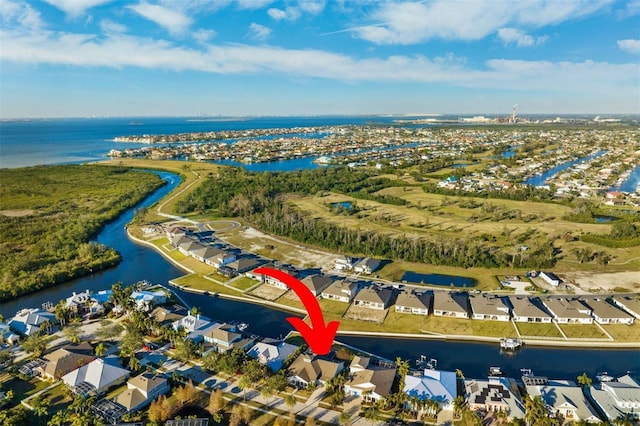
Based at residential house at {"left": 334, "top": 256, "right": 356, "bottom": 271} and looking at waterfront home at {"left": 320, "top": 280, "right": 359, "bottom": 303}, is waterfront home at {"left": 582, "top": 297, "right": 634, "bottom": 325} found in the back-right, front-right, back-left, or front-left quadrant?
front-left

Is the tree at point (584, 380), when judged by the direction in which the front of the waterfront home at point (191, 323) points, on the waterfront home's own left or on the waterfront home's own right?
on the waterfront home's own left

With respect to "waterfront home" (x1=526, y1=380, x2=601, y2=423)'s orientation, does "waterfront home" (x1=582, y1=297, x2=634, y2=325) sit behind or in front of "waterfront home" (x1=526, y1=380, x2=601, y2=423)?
behind

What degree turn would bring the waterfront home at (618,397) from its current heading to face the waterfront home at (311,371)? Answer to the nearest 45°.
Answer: approximately 45° to its right

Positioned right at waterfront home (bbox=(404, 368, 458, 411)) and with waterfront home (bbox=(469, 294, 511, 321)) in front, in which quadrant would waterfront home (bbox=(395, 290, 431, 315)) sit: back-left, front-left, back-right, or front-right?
front-left

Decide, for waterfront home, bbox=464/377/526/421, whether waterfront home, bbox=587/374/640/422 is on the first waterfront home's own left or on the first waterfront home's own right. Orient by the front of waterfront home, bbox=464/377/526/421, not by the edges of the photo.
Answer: on the first waterfront home's own left

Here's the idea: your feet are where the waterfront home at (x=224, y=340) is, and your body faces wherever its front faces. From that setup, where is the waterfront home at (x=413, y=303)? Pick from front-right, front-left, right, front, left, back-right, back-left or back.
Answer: back-left

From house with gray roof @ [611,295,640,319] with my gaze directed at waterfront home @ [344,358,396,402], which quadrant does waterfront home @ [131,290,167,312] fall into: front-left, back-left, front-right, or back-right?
front-right

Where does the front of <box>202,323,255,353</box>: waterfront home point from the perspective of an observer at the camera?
facing the viewer and to the left of the viewer

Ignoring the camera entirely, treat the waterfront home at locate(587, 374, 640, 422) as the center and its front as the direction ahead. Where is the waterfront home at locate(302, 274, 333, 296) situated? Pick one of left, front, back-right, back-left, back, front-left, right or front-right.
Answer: right

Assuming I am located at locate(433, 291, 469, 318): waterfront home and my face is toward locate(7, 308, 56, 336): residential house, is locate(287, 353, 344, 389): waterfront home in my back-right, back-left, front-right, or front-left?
front-left

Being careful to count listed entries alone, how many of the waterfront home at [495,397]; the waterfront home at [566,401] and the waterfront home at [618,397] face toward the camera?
3

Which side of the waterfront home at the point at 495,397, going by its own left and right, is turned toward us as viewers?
front

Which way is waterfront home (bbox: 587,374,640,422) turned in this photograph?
toward the camera

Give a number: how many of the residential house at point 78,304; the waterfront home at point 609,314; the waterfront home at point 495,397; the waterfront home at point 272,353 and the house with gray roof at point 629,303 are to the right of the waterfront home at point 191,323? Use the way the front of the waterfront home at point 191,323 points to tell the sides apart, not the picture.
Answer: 1

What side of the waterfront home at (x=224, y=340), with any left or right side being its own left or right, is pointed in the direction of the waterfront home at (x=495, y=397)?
left

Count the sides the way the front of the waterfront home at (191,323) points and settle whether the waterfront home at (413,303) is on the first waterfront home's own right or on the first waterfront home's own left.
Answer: on the first waterfront home's own left
